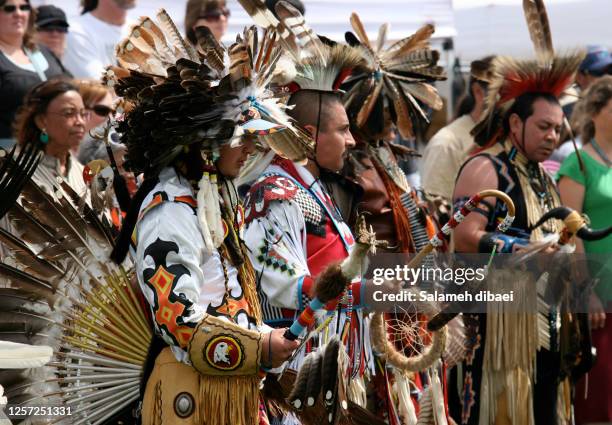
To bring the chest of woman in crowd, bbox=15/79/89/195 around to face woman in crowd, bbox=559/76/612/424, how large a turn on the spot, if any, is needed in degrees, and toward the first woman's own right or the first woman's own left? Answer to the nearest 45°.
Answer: approximately 45° to the first woman's own left

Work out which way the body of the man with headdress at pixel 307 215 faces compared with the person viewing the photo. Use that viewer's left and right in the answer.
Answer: facing to the right of the viewer

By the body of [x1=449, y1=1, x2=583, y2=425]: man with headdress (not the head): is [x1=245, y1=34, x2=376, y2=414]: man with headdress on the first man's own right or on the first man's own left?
on the first man's own right

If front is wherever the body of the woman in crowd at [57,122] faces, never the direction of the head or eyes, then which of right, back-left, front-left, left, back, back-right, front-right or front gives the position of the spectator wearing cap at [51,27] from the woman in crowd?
back-left

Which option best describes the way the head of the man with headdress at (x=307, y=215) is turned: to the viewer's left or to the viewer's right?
to the viewer's right

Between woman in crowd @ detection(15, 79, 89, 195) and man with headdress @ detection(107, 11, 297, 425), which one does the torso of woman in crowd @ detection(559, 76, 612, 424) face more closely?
the man with headdress

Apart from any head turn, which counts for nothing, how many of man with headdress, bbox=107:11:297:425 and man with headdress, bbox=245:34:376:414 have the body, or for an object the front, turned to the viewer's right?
2
